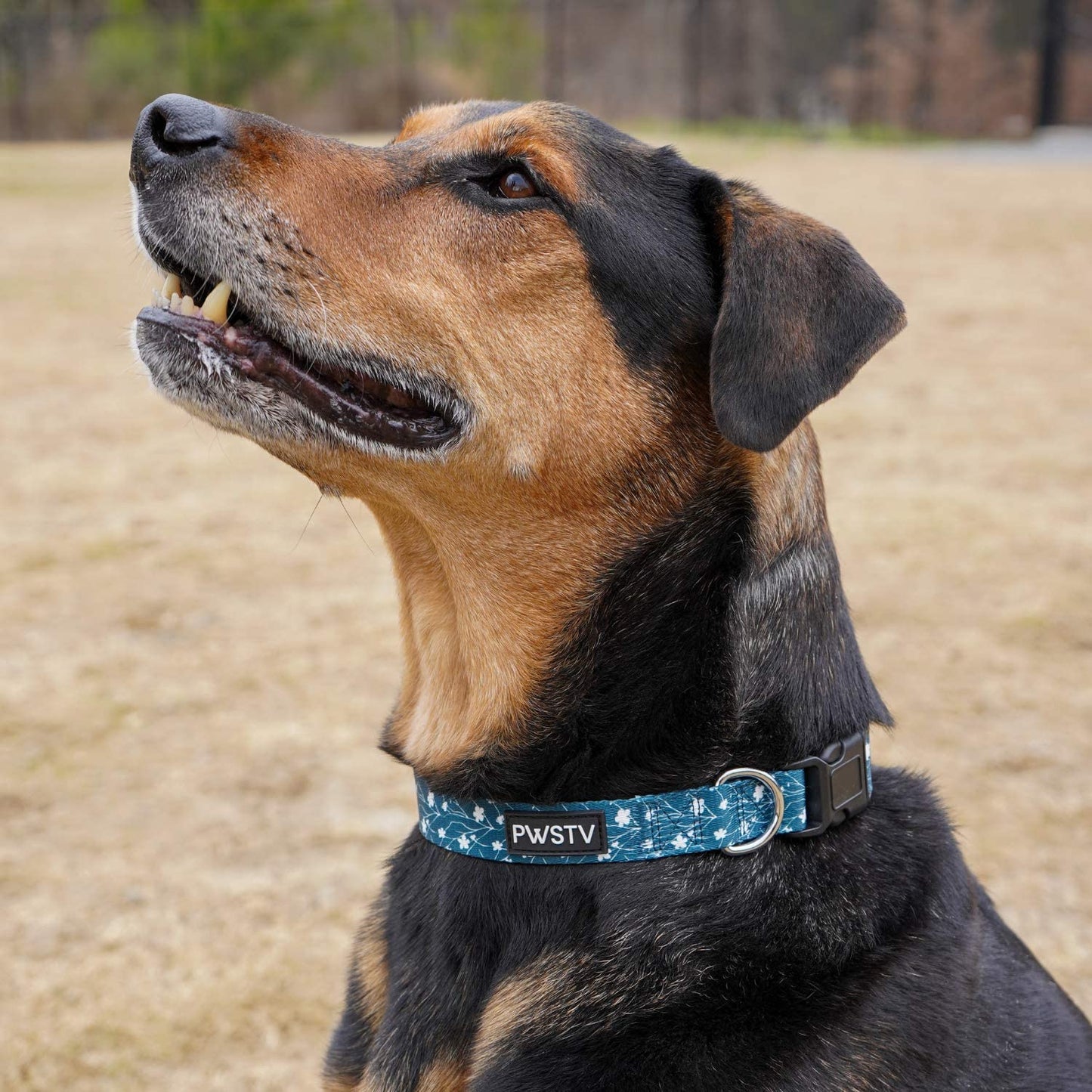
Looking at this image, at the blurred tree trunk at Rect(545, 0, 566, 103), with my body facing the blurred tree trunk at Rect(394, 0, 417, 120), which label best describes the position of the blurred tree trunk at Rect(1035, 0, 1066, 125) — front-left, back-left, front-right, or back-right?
back-left

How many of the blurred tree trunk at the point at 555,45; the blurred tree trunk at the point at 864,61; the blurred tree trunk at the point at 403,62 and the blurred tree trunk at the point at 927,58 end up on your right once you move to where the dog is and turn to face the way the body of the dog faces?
4

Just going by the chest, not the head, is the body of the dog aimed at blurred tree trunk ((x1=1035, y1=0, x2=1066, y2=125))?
no

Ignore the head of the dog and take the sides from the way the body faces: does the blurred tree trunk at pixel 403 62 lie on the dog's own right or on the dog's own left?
on the dog's own right

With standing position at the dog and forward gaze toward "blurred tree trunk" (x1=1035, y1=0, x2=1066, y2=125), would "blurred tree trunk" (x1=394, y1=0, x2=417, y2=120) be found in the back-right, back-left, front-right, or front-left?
front-left

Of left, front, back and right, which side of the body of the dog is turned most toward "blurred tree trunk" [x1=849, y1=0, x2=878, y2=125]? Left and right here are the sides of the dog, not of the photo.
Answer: right

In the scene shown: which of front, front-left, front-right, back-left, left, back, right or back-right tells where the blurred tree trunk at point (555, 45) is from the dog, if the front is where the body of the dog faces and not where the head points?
right

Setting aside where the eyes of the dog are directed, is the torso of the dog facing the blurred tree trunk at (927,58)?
no

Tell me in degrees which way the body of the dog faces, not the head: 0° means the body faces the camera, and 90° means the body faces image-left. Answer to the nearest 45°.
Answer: approximately 90°
